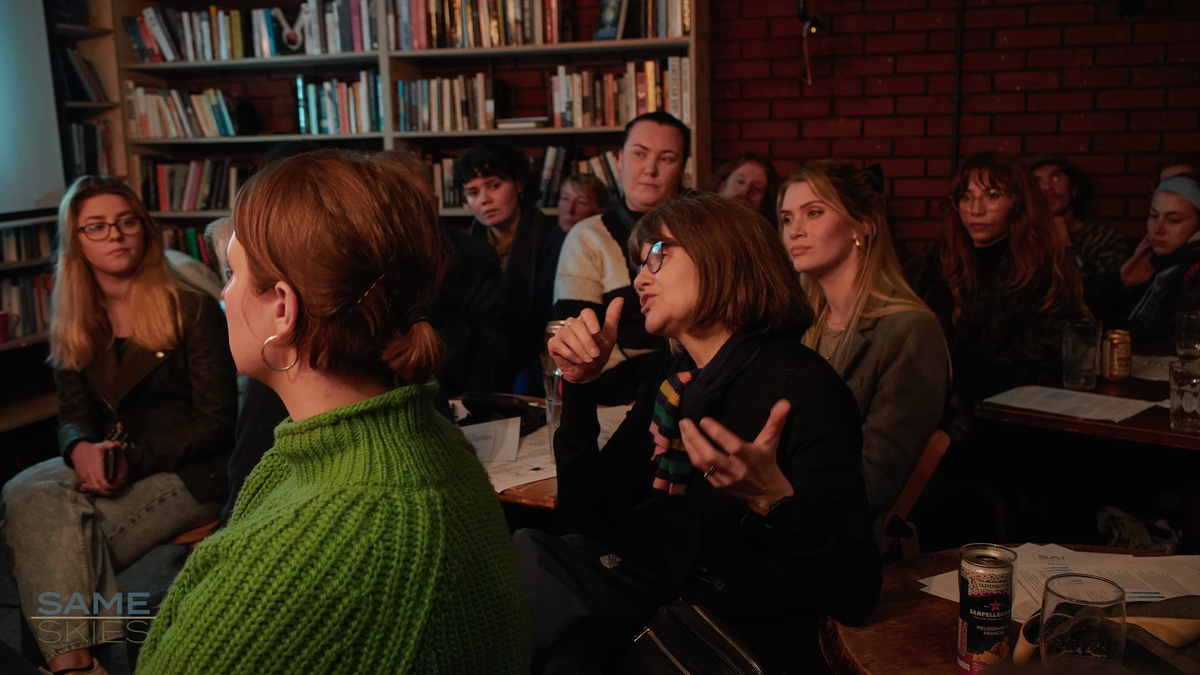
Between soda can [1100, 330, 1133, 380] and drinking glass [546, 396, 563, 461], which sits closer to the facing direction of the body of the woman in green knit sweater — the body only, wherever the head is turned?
the drinking glass

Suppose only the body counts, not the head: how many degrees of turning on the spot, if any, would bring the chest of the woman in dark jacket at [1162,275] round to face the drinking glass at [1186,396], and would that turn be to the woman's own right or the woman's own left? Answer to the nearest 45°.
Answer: approximately 45° to the woman's own left

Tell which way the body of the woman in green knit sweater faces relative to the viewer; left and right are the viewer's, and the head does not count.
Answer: facing away from the viewer and to the left of the viewer

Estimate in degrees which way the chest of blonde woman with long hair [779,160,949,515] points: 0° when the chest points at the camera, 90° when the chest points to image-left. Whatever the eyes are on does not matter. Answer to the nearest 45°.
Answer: approximately 45°

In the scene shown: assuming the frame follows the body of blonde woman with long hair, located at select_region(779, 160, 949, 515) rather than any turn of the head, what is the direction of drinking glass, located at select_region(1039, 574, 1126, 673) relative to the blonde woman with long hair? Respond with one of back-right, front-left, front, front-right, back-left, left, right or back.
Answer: front-left

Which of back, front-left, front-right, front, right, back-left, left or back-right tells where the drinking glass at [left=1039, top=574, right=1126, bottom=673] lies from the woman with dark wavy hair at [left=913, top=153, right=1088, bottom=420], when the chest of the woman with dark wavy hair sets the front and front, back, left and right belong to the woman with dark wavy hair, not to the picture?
front-left

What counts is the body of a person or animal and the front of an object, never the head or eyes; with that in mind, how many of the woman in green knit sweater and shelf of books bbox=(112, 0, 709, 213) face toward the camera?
1

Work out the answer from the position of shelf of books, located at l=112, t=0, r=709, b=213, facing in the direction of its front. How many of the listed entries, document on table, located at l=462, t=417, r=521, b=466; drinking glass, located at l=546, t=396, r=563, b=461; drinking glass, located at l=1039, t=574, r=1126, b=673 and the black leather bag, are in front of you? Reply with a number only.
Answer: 4

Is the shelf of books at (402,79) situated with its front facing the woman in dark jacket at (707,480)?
yes

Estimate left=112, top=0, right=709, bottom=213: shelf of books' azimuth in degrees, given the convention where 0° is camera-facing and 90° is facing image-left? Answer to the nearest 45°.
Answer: approximately 0°
